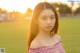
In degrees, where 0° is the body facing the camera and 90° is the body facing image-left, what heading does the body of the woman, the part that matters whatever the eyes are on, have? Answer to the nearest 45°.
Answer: approximately 315°

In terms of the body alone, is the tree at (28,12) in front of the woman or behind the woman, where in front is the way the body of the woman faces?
behind
